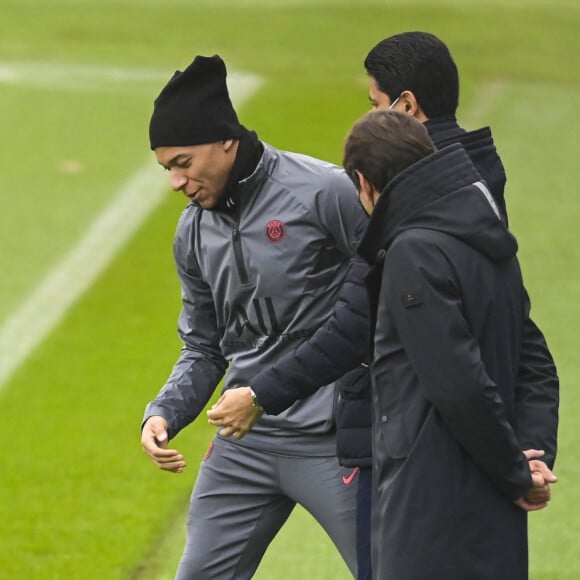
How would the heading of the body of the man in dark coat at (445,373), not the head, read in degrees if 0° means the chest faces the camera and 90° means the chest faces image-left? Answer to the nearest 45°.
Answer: approximately 90°

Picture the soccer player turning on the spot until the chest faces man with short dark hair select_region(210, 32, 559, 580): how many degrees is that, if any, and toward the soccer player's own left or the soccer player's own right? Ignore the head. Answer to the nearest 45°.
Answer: approximately 90° to the soccer player's own left

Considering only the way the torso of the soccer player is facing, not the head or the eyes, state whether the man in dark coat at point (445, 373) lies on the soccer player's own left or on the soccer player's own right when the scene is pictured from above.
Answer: on the soccer player's own left
